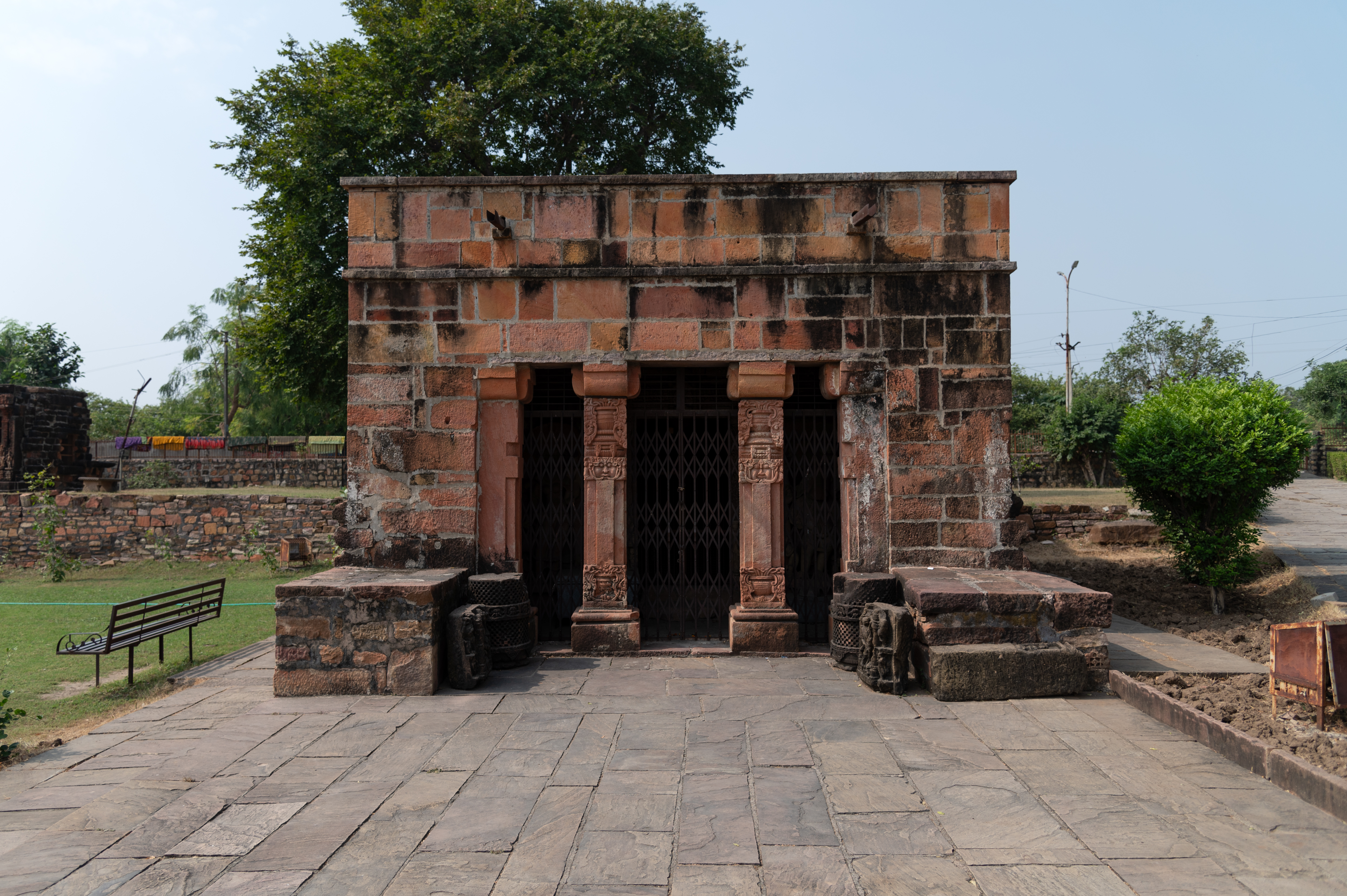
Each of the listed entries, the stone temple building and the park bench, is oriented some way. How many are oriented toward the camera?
1

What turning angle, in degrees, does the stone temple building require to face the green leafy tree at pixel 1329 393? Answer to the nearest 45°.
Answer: approximately 135° to its left

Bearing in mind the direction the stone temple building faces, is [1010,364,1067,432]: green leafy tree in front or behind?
behind

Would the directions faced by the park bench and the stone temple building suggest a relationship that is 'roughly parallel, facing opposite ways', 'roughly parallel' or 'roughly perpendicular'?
roughly perpendicular

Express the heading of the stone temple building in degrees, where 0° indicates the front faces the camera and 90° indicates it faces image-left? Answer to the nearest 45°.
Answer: approximately 0°

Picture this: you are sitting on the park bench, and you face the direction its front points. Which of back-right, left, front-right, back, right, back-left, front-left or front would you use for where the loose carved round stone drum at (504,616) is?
back
